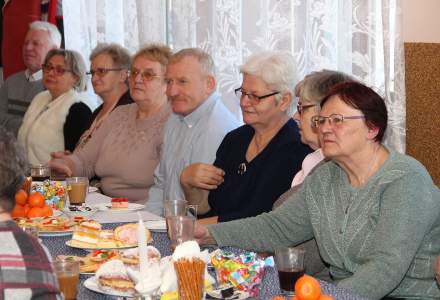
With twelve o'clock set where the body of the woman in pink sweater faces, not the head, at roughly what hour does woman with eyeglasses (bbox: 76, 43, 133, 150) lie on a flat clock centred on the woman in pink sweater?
The woman with eyeglasses is roughly at 4 o'clock from the woman in pink sweater.

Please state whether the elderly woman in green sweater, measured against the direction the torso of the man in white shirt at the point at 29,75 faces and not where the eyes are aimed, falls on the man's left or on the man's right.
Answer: on the man's left

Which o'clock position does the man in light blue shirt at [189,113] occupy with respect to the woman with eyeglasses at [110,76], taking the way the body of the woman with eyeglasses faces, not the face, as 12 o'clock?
The man in light blue shirt is roughly at 10 o'clock from the woman with eyeglasses.

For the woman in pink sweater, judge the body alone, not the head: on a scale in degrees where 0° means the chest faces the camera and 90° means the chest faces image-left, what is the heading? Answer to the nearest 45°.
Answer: approximately 45°
